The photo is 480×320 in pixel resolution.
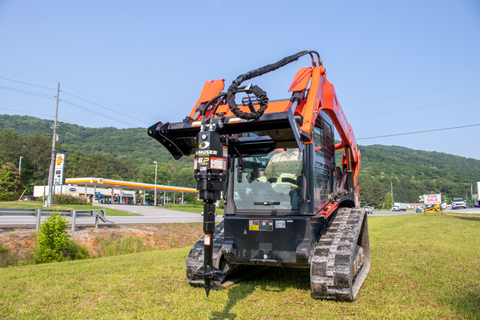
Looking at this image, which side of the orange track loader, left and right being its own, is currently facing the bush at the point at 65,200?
right

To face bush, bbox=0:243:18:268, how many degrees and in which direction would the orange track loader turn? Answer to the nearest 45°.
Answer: approximately 90° to its right

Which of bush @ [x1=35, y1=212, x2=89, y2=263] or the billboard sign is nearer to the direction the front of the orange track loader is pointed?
the bush

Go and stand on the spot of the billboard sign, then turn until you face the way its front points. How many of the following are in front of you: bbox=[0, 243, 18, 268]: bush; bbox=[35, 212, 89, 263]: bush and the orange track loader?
3

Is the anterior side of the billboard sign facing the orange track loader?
yes

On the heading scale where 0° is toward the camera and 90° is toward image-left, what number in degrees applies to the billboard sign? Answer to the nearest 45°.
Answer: approximately 0°

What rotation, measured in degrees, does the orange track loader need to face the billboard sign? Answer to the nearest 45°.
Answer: approximately 180°

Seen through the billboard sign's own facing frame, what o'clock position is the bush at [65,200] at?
The bush is roughly at 2 o'clock from the billboard sign.

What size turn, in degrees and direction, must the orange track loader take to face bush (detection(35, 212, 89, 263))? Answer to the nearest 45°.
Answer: approximately 90° to its right
